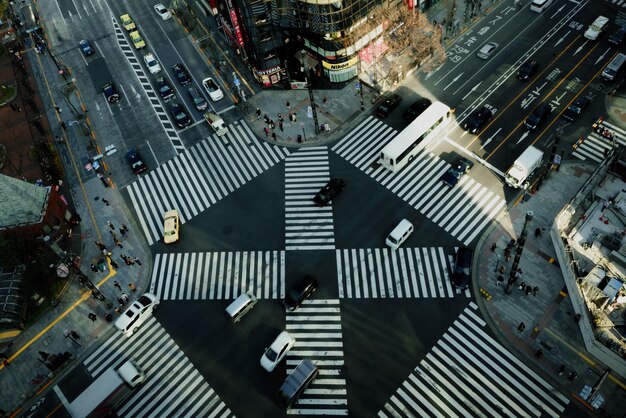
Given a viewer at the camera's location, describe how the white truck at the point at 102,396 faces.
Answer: facing away from the viewer and to the right of the viewer
